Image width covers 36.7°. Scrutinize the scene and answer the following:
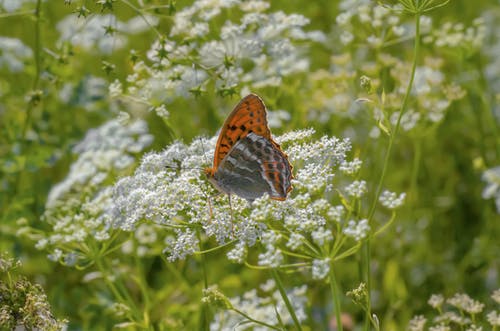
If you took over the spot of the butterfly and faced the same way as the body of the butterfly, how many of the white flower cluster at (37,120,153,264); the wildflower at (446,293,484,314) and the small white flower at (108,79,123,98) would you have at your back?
1

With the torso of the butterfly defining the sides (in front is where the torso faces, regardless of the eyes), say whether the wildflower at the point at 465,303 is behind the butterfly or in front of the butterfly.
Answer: behind

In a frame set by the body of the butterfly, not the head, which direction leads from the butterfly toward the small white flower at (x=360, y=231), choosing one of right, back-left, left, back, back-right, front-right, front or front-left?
back-left

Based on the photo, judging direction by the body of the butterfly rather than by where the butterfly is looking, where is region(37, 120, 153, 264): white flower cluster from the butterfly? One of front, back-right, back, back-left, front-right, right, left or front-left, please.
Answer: front-right

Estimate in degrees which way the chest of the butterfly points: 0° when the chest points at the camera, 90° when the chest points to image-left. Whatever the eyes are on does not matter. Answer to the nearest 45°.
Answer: approximately 90°

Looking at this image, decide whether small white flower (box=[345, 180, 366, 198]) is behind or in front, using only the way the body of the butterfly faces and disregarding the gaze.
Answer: behind

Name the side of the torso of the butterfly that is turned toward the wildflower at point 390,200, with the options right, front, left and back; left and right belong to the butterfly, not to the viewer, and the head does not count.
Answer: back
